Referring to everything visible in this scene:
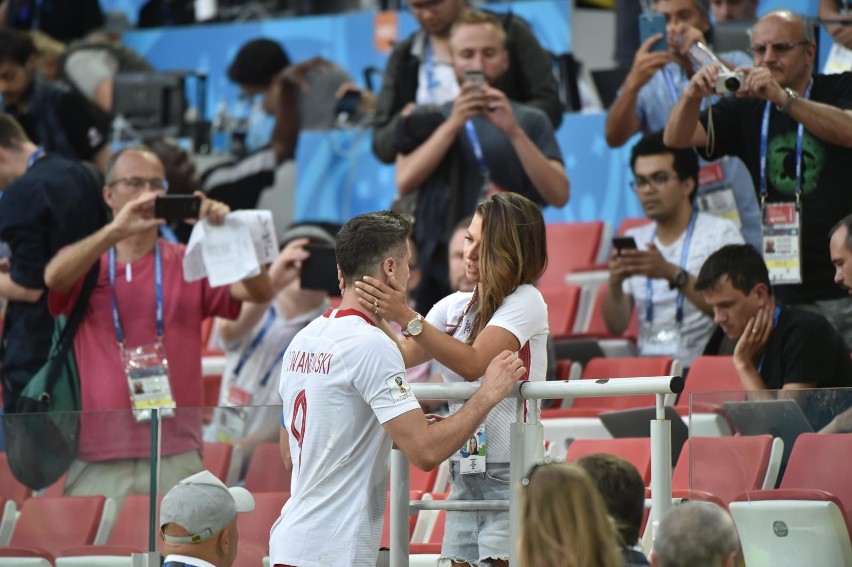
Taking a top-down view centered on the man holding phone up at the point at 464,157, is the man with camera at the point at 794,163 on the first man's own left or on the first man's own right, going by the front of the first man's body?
on the first man's own left

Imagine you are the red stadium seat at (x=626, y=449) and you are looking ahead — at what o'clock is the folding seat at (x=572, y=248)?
The folding seat is roughly at 6 o'clock from the red stadium seat.

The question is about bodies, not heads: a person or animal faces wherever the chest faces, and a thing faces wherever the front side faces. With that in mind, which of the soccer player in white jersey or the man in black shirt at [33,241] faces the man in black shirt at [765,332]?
the soccer player in white jersey

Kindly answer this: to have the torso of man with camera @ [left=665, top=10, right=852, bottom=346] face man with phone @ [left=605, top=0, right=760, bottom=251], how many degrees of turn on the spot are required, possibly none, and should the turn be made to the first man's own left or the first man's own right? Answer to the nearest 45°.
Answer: approximately 90° to the first man's own right

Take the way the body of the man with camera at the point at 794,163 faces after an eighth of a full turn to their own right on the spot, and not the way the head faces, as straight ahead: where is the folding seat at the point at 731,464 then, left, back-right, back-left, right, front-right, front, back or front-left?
left

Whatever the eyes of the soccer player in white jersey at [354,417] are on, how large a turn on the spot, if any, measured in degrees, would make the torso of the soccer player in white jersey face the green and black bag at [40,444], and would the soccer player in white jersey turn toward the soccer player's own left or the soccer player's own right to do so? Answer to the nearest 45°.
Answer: approximately 90° to the soccer player's own left

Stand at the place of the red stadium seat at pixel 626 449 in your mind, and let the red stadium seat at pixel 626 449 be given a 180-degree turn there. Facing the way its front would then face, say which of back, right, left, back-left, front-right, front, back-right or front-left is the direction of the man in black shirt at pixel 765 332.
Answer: front-right

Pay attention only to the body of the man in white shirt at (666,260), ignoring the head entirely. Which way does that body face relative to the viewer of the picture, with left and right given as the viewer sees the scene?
facing the viewer and to the left of the viewer

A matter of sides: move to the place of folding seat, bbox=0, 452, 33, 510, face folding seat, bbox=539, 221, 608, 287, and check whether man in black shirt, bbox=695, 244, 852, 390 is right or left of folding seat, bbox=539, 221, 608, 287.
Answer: right

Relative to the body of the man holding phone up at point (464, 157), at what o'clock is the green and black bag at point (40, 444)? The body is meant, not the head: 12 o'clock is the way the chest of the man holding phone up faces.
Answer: The green and black bag is roughly at 1 o'clock from the man holding phone up.
